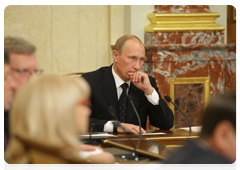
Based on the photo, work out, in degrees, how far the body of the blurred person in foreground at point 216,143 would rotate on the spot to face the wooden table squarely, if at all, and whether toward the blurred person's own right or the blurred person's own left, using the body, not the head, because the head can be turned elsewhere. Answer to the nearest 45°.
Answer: approximately 45° to the blurred person's own left

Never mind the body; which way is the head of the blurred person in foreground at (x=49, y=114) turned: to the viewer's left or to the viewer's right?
to the viewer's right

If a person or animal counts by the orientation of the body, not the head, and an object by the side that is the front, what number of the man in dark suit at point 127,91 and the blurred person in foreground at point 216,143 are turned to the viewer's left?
0

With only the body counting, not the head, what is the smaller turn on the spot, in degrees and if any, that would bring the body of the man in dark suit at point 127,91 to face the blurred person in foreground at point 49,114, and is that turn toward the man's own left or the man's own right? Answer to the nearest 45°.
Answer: approximately 45° to the man's own right

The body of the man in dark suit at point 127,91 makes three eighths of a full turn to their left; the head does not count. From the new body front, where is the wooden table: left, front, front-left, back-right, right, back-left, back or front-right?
back

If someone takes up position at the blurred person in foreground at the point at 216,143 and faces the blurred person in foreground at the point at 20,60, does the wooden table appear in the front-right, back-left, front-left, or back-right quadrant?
front-right

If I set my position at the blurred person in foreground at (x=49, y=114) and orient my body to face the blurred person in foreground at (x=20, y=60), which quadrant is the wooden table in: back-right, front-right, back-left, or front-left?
front-right

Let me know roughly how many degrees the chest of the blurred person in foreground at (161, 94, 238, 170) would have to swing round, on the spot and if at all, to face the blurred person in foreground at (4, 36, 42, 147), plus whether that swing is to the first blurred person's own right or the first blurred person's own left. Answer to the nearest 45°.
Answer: approximately 90° to the first blurred person's own left
